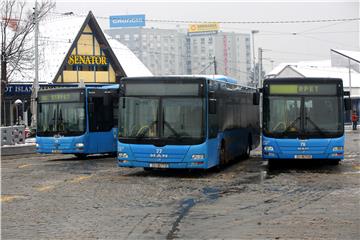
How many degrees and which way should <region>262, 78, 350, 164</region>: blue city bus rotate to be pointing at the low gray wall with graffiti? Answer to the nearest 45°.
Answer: approximately 135° to its right

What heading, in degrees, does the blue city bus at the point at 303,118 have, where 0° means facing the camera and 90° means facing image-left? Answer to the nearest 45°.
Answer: approximately 0°

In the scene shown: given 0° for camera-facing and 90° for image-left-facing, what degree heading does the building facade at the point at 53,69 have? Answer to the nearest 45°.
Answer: approximately 0°

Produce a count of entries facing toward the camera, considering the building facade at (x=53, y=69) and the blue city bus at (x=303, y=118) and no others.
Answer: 2

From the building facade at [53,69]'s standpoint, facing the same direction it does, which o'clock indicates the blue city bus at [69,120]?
The blue city bus is roughly at 12 o'clock from the building facade.

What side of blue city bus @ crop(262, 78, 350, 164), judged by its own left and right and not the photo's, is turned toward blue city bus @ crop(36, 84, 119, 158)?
right

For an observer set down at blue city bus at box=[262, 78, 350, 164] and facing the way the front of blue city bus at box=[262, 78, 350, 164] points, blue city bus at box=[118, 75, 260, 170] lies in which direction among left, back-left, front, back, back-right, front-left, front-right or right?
front-right

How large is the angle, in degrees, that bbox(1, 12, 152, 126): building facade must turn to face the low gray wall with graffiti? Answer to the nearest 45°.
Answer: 0° — it already faces it

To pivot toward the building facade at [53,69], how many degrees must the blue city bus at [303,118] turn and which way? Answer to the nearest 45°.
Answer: approximately 135° to its right

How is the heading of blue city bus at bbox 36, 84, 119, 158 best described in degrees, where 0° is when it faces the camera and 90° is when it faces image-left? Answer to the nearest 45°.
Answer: approximately 45°

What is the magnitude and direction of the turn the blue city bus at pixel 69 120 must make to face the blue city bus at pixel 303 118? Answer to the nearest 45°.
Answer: approximately 90° to its left

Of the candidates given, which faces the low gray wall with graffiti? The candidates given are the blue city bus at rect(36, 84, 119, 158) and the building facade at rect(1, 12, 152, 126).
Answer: the building facade

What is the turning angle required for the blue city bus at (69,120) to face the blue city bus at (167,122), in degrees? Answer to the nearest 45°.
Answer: approximately 45° to its left
